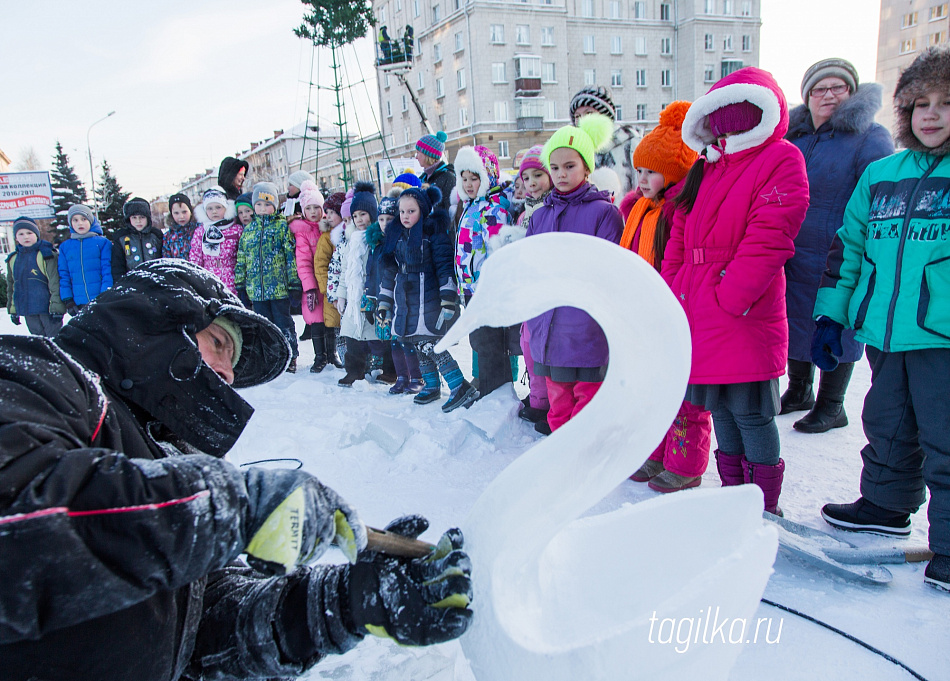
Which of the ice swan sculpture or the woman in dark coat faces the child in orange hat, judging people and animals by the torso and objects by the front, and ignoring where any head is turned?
the woman in dark coat

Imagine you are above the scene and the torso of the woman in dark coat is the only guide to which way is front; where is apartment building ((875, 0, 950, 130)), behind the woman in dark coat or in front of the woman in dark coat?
behind

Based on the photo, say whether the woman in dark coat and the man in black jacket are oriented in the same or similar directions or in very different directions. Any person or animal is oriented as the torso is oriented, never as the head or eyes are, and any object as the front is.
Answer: very different directions

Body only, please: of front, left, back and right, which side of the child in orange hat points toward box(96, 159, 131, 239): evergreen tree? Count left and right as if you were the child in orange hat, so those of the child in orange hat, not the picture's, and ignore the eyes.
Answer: right

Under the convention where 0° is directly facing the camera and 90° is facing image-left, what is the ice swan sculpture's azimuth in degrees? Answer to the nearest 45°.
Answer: approximately 90°

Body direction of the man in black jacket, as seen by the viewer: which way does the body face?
to the viewer's right

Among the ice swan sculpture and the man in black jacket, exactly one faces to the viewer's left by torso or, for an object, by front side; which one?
the ice swan sculpture

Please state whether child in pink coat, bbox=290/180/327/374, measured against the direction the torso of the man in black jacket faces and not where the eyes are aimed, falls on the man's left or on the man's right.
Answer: on the man's left
